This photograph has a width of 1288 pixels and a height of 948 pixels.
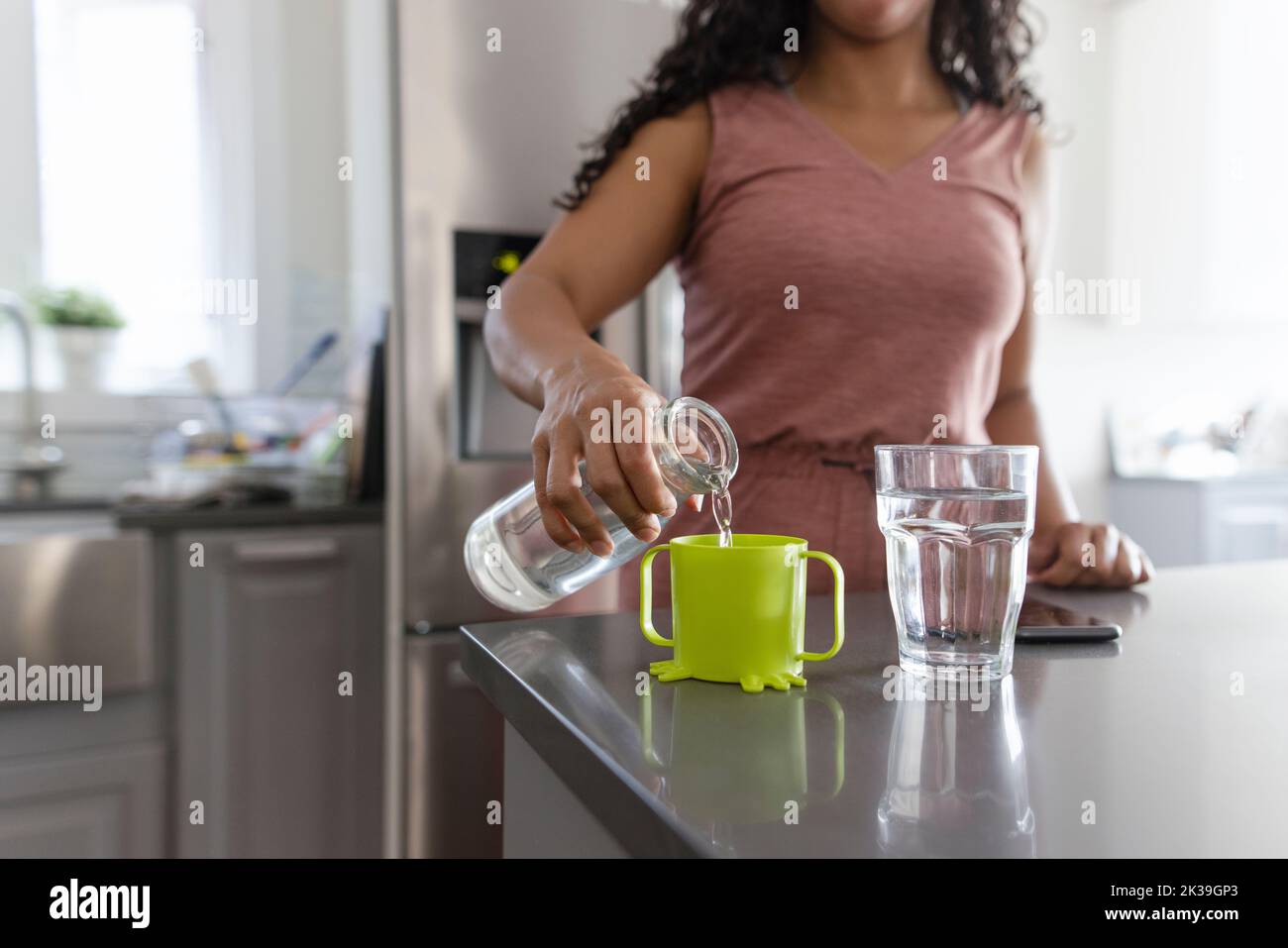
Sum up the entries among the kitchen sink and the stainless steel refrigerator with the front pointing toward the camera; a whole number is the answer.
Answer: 2

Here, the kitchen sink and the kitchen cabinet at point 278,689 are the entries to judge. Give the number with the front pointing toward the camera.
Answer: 2

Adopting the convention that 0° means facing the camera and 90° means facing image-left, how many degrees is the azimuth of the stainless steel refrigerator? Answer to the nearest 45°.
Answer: approximately 0°

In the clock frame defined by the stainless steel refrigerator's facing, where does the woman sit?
The woman is roughly at 11 o'clock from the stainless steel refrigerator.

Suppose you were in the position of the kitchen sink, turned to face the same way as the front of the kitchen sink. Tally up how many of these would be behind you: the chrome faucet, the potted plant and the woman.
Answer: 2

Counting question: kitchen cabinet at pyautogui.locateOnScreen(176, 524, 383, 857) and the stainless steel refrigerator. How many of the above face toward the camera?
2
